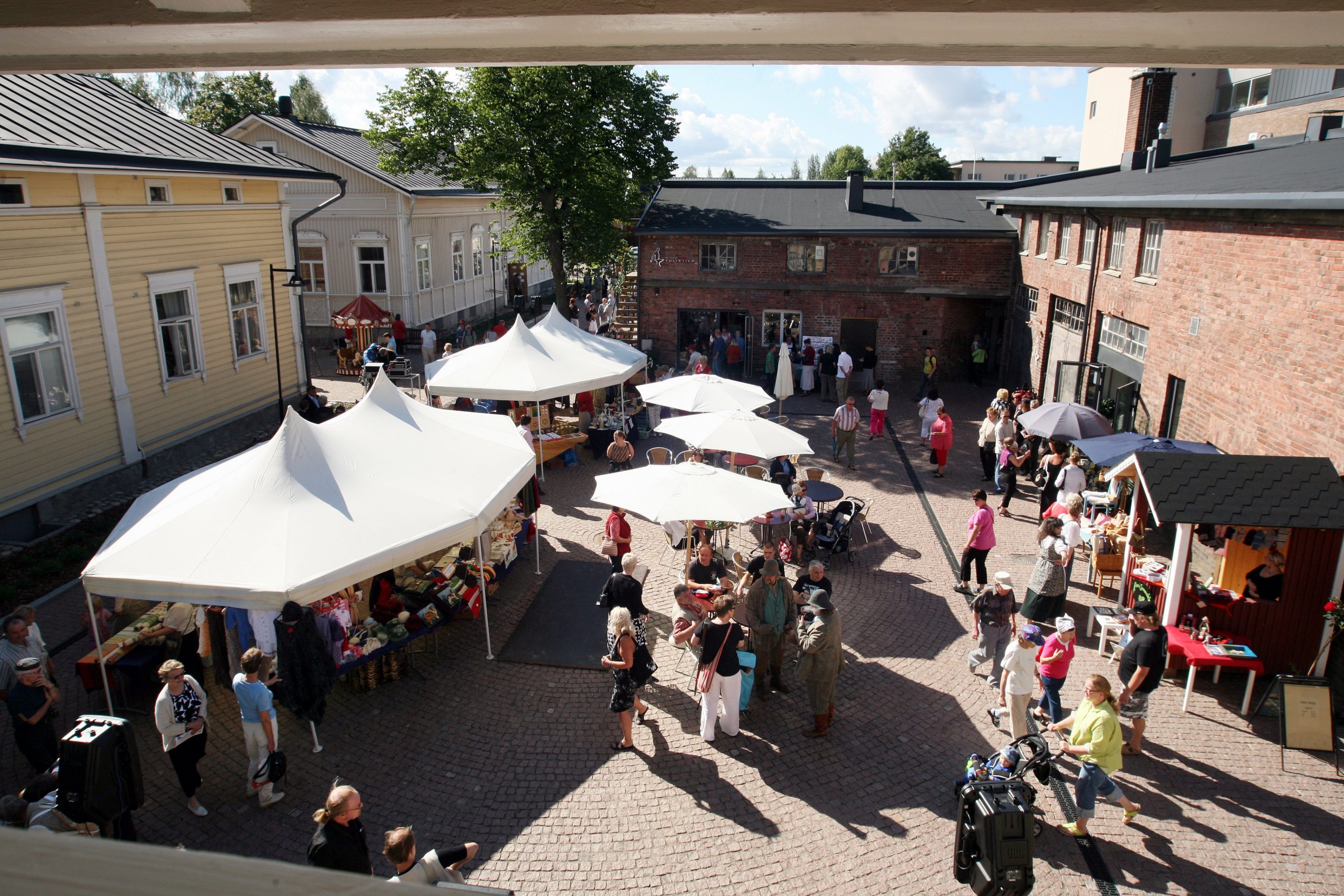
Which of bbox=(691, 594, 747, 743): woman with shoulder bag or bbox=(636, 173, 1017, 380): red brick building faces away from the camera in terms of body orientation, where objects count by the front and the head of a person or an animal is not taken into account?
the woman with shoulder bag

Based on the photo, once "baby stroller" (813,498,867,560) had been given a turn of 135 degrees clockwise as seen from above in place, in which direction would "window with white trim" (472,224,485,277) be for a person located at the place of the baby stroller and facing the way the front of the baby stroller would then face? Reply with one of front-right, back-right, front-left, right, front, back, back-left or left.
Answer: front-left

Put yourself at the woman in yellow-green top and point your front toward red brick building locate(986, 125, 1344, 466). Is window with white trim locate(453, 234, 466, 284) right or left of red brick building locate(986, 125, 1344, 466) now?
left

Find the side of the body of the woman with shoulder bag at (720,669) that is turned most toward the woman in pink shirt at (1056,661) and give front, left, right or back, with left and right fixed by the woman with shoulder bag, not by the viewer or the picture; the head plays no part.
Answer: right

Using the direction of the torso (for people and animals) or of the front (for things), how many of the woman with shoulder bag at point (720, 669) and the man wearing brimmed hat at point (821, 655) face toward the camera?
0

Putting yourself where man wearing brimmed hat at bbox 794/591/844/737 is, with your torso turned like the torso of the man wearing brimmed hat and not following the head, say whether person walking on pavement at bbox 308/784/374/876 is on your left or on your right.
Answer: on your left

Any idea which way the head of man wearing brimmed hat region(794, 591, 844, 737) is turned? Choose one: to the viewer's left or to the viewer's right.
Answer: to the viewer's left

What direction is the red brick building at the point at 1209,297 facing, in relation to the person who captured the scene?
facing the viewer and to the left of the viewer

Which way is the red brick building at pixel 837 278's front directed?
toward the camera

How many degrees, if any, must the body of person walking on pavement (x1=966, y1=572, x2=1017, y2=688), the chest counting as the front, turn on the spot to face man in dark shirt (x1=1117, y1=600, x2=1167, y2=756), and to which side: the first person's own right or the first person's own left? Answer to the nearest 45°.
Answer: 0° — they already face them

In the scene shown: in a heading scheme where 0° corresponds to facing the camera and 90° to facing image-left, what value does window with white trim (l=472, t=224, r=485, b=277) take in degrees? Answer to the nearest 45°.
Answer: approximately 315°

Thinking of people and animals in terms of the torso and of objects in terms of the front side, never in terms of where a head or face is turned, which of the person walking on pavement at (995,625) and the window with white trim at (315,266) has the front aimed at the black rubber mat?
the window with white trim

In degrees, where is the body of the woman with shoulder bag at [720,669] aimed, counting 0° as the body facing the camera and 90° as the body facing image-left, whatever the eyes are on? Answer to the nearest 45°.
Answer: approximately 180°

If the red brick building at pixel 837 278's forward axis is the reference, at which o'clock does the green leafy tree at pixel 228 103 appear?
The green leafy tree is roughly at 4 o'clock from the red brick building.

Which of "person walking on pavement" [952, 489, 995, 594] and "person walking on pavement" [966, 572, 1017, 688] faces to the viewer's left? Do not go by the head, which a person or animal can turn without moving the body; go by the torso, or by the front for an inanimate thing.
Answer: "person walking on pavement" [952, 489, 995, 594]

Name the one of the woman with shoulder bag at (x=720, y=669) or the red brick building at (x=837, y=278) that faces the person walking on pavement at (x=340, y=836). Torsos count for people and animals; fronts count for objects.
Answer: the red brick building

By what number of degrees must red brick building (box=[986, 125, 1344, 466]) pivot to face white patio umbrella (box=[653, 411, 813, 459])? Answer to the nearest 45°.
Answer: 0° — it already faces it

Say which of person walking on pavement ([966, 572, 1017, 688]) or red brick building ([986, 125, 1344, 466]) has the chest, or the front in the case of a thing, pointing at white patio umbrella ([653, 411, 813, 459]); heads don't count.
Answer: the red brick building

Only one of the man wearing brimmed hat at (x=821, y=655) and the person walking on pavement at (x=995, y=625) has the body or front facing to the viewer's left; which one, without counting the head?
the man wearing brimmed hat
